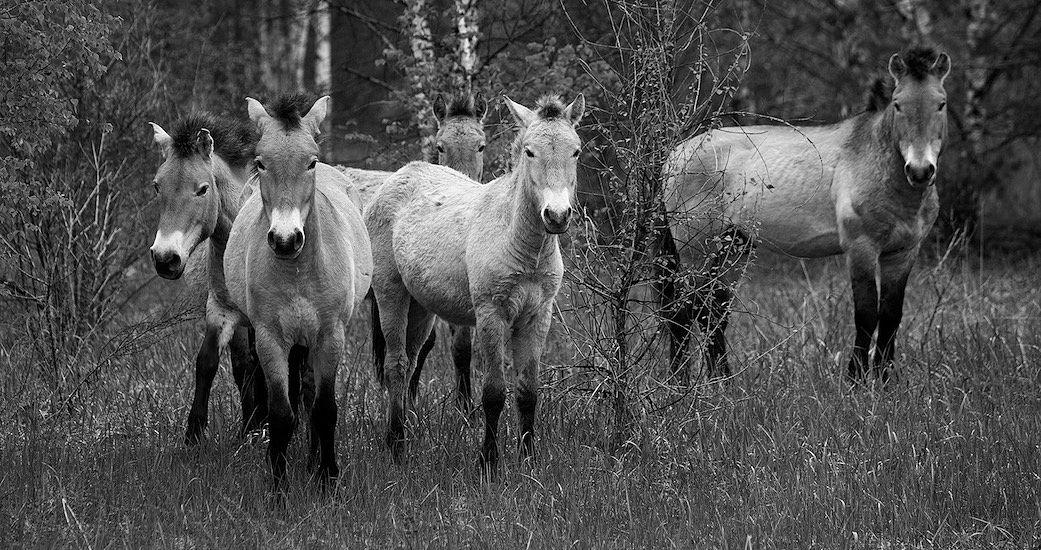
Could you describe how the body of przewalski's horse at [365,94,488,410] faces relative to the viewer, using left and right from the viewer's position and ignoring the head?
facing the viewer and to the right of the viewer

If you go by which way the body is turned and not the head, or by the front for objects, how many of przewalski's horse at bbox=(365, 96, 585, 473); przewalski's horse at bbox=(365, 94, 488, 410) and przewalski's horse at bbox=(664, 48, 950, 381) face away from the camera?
0

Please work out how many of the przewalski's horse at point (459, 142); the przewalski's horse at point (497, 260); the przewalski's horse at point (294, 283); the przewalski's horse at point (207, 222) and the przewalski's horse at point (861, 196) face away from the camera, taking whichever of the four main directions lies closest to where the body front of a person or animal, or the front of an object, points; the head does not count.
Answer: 0

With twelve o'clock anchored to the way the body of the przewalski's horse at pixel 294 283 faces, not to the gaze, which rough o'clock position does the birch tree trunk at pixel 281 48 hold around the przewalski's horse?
The birch tree trunk is roughly at 6 o'clock from the przewalski's horse.

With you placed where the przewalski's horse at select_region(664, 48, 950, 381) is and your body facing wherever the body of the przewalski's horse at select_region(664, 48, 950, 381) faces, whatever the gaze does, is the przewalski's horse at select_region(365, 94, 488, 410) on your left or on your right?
on your right

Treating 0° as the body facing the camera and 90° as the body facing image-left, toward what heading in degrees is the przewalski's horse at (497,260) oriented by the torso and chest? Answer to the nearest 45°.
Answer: approximately 315°

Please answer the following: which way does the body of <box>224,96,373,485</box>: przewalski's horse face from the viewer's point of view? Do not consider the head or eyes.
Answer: toward the camera

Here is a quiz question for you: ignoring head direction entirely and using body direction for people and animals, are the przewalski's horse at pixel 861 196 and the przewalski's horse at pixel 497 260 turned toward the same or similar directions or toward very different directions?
same or similar directions

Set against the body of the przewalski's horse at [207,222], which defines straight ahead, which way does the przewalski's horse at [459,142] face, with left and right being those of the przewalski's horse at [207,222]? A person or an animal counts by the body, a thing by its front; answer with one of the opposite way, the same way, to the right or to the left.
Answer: to the left

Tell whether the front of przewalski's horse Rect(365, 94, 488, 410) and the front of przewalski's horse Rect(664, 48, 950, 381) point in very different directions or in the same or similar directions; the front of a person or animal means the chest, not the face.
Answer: same or similar directions

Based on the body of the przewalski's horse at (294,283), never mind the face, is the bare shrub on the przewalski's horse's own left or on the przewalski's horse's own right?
on the przewalski's horse's own left

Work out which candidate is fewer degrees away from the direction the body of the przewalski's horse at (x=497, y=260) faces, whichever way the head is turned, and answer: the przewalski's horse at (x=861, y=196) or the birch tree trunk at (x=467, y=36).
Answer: the przewalski's horse
